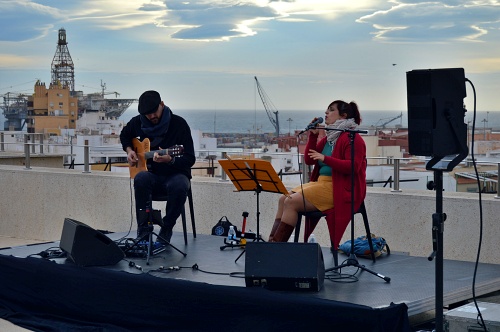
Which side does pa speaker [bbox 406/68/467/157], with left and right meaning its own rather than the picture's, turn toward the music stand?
right

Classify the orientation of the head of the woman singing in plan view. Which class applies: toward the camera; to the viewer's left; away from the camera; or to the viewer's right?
to the viewer's left

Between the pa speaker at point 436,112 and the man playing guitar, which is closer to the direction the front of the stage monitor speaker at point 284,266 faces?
the man playing guitar

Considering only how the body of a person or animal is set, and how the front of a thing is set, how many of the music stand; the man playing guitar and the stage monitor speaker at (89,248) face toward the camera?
1

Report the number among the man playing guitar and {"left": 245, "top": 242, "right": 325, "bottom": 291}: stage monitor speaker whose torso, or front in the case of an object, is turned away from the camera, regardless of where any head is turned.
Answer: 1

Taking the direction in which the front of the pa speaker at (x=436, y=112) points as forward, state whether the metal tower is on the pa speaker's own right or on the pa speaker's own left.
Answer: on the pa speaker's own right

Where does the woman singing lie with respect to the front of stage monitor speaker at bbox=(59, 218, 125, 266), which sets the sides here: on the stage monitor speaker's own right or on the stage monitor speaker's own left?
on the stage monitor speaker's own right

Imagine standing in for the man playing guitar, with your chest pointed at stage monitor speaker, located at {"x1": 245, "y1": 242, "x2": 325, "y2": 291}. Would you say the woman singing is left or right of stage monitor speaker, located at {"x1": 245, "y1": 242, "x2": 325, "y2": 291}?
left

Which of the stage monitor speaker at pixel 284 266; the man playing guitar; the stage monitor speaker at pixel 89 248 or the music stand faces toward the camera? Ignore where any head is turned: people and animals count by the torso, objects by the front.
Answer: the man playing guitar

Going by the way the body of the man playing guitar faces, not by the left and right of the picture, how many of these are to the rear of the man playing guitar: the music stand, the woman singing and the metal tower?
1

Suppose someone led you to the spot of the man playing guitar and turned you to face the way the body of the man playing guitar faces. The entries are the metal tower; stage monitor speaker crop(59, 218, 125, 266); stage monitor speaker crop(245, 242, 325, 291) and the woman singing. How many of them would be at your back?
1

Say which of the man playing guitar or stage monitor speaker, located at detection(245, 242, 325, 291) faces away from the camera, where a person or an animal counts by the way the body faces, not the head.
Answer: the stage monitor speaker

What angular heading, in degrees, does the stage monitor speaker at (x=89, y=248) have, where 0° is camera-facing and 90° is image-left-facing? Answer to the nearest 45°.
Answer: approximately 225°

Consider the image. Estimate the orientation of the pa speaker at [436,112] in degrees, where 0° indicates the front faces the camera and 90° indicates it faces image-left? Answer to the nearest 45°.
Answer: approximately 45°

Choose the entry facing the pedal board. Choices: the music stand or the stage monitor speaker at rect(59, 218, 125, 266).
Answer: the stage monitor speaker
